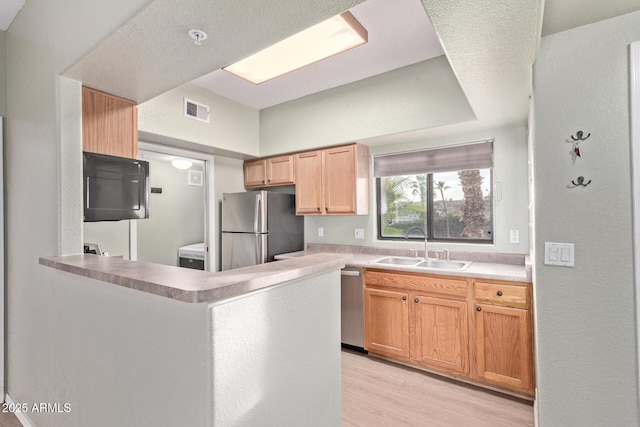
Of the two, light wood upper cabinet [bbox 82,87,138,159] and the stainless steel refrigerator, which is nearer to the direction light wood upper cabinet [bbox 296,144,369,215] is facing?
the light wood upper cabinet

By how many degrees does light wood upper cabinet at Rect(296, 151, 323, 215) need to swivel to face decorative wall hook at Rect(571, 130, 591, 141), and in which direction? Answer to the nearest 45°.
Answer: approximately 90° to its left

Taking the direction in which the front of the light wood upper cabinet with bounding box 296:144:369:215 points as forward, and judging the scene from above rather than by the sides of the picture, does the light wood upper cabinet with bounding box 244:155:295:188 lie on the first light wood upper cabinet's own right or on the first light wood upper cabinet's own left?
on the first light wood upper cabinet's own right

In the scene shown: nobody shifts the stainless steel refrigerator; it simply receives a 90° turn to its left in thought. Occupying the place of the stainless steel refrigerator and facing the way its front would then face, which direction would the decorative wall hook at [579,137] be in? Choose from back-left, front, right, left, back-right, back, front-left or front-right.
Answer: front

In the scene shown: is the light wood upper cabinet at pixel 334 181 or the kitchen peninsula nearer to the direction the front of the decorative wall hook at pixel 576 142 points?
the kitchen peninsula

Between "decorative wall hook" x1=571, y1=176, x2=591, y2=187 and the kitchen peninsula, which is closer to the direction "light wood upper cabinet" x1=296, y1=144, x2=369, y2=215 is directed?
the kitchen peninsula

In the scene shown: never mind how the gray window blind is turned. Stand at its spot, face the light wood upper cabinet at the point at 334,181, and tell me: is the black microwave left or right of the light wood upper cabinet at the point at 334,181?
left

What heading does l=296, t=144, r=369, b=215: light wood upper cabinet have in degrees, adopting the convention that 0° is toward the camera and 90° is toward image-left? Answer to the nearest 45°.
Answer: approximately 45°
